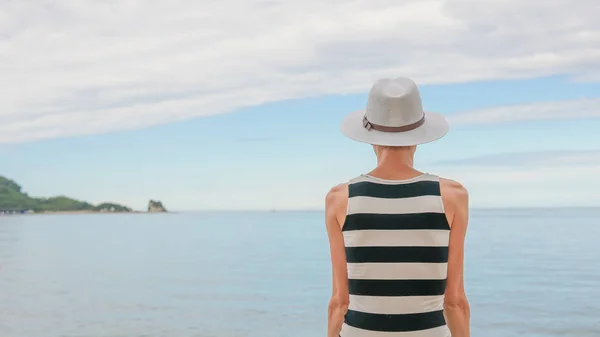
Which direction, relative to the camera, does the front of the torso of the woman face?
away from the camera

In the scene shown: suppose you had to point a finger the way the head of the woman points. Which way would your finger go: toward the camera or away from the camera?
away from the camera
